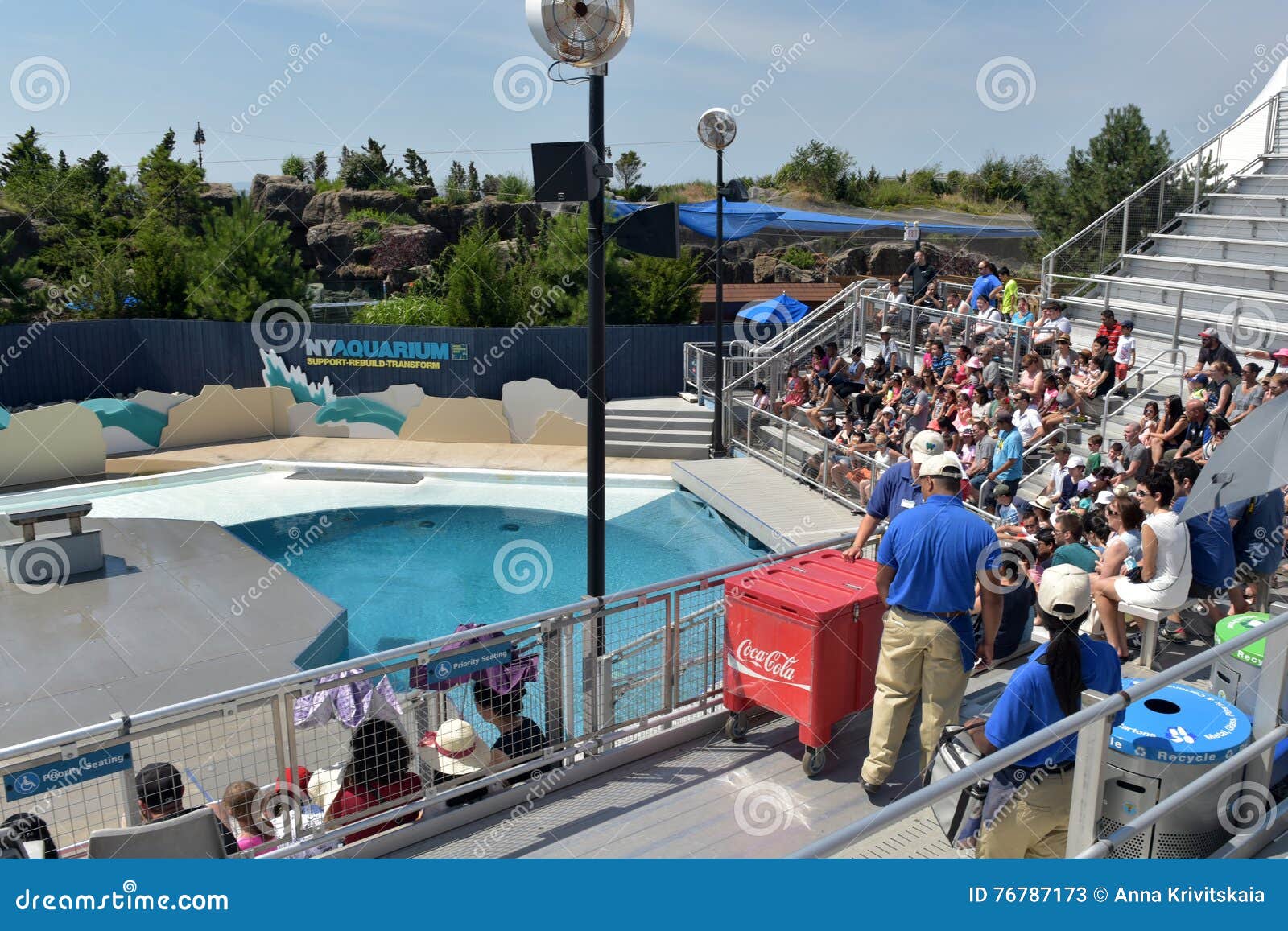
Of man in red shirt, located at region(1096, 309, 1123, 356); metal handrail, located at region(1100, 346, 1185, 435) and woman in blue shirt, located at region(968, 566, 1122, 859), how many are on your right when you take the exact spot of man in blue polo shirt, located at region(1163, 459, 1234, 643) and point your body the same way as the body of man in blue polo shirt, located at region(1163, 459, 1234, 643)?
2

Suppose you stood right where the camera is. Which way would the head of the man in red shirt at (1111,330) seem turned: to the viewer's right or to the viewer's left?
to the viewer's left

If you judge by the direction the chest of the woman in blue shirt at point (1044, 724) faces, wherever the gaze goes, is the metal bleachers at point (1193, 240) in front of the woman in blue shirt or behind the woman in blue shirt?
in front

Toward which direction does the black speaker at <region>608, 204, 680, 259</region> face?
to the viewer's right

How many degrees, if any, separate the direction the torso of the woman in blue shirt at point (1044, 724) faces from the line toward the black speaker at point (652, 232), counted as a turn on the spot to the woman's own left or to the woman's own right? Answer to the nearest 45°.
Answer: approximately 45° to the woman's own left

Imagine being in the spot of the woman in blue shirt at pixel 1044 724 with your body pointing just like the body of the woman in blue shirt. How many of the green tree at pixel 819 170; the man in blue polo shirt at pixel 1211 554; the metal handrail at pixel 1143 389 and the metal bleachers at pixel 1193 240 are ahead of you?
4

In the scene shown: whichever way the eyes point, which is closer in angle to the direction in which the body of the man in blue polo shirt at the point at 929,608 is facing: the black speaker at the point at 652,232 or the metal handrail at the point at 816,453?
the metal handrail

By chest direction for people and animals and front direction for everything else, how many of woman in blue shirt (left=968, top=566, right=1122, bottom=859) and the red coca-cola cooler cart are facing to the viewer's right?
0

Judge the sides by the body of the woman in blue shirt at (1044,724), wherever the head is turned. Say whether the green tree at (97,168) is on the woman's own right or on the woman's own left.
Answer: on the woman's own left

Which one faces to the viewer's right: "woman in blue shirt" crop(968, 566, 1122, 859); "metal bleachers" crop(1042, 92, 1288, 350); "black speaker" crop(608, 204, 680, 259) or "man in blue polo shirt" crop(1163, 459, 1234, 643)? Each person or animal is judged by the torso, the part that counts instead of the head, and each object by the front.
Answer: the black speaker

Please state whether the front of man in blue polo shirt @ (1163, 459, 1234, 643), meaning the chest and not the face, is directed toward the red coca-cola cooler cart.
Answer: no

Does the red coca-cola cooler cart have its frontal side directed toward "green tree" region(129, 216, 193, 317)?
no

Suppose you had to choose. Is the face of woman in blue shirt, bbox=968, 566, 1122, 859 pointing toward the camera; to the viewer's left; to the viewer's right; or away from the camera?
away from the camera

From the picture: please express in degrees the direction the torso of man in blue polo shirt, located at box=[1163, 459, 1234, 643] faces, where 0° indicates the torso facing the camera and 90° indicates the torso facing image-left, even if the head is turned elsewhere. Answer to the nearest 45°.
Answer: approximately 90°

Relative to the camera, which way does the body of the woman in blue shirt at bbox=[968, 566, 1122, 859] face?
away from the camera

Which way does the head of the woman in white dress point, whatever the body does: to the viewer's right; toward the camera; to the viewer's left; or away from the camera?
to the viewer's left

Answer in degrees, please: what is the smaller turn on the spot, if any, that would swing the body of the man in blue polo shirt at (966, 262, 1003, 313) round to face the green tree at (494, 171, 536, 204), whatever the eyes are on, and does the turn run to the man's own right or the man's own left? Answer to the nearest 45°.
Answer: approximately 90° to the man's own right
